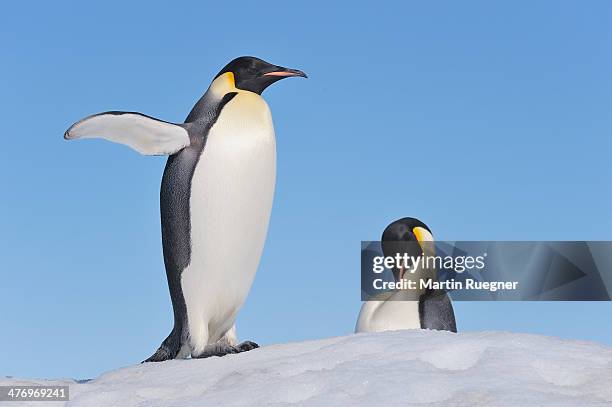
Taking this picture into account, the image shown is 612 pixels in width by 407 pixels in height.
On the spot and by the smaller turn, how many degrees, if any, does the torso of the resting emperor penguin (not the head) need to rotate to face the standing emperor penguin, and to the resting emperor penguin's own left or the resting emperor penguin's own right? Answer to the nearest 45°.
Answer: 0° — it already faces it

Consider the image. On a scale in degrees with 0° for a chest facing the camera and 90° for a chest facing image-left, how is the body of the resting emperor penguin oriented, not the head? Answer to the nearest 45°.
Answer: approximately 45°
